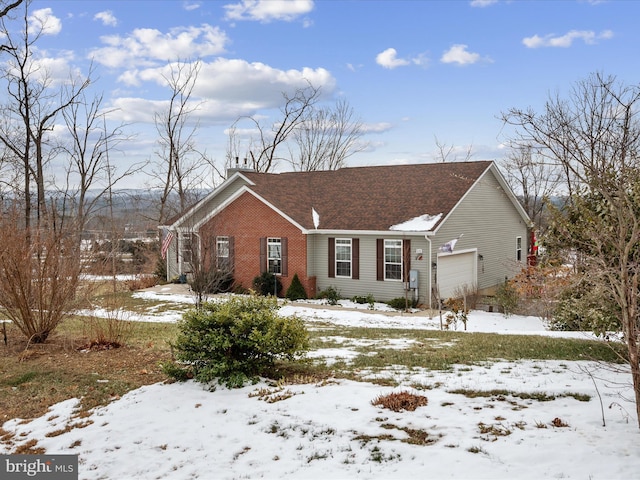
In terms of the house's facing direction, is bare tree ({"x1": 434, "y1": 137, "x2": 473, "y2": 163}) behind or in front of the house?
behind

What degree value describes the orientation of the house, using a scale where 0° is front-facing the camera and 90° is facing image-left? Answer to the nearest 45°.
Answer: approximately 45°

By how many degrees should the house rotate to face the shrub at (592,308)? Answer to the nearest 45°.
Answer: approximately 45° to its left

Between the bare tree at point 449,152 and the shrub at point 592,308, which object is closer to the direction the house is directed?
the shrub

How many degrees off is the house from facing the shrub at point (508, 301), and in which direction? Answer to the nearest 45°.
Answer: approximately 90° to its left

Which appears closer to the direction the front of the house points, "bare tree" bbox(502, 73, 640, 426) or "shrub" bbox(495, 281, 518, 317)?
the bare tree

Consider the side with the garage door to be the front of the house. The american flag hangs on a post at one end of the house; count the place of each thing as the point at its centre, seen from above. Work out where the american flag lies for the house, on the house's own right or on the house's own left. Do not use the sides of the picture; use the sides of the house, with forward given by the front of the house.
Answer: on the house's own right

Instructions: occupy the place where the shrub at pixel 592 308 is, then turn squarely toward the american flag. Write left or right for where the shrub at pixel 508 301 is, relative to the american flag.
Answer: right

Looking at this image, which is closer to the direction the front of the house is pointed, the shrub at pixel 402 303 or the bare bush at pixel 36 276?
the bare bush

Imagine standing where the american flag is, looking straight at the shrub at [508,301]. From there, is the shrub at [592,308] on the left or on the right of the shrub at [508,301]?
right

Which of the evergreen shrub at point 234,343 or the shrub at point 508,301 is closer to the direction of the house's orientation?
the evergreen shrub
